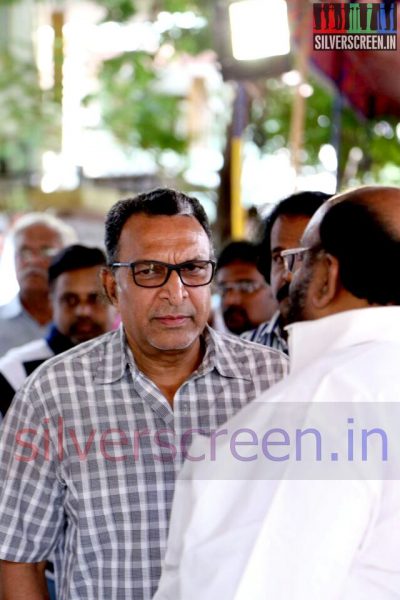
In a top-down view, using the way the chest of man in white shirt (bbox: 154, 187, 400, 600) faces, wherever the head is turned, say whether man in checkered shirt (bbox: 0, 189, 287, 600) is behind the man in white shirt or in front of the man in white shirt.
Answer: in front

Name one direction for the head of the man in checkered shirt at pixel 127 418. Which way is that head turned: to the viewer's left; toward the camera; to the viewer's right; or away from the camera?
toward the camera

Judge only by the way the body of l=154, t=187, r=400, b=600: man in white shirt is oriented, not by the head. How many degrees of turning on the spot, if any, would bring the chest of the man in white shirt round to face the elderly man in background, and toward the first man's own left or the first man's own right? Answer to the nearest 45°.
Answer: approximately 45° to the first man's own right

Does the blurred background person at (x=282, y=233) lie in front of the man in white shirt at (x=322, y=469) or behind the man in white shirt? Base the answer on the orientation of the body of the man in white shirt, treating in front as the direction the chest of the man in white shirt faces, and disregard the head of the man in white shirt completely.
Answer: in front

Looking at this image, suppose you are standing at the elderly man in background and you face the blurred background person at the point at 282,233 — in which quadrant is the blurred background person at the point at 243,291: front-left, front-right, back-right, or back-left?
front-left

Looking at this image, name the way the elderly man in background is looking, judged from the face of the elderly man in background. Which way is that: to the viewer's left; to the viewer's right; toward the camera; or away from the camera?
toward the camera

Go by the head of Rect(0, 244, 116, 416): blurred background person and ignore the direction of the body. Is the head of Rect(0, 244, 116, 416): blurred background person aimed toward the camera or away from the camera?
toward the camera

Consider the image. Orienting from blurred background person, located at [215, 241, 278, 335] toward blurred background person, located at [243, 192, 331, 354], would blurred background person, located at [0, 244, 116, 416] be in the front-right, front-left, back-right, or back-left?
front-right

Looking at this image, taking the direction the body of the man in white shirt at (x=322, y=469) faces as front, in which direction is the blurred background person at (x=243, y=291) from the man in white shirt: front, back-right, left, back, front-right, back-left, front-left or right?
front-right

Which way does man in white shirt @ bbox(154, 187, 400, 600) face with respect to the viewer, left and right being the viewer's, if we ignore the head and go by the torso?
facing away from the viewer and to the left of the viewer

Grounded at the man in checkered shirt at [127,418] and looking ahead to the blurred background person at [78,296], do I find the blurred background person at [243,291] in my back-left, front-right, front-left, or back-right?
front-right

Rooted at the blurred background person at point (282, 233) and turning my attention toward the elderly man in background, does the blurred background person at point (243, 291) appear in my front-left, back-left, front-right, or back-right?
front-right
